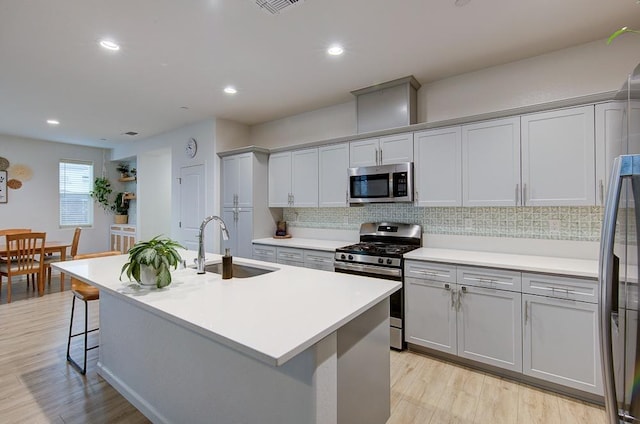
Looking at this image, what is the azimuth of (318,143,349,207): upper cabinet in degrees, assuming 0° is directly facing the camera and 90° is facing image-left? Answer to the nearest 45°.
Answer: approximately 45°

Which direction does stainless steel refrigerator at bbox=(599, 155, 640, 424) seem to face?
to the viewer's left

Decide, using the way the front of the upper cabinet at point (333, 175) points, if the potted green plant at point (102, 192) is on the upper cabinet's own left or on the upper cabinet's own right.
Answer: on the upper cabinet's own right

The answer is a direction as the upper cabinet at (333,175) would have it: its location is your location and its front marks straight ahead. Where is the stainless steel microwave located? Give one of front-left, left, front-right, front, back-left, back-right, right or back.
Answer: left

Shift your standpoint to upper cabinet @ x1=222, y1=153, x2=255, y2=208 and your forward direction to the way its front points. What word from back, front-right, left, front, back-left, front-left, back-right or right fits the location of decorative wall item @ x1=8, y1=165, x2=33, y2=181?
right

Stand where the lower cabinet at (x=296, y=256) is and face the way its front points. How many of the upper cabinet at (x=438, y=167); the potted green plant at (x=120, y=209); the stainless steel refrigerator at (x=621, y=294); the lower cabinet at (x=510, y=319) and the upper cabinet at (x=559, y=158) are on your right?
1

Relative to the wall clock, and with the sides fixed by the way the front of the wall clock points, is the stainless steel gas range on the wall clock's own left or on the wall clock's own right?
on the wall clock's own left

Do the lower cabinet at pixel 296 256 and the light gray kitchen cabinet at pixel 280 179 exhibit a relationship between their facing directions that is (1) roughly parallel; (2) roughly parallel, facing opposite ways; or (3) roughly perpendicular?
roughly parallel

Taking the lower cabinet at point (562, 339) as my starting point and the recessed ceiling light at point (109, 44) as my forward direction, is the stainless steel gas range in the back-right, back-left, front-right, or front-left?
front-right

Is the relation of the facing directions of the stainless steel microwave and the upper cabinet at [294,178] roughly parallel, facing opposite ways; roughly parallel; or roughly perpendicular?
roughly parallel

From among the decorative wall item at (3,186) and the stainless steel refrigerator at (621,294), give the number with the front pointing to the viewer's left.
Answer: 1

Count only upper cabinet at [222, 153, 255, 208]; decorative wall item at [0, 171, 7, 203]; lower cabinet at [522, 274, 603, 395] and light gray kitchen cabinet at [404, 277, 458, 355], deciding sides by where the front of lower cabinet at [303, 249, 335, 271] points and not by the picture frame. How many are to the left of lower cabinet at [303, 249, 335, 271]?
2

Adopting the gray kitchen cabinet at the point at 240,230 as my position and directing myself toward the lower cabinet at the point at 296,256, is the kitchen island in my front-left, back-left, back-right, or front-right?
front-right

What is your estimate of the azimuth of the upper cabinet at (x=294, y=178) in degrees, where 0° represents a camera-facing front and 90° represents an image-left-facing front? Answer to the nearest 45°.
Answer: approximately 45°

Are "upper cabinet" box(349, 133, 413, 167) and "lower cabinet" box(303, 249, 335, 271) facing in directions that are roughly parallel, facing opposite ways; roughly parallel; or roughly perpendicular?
roughly parallel

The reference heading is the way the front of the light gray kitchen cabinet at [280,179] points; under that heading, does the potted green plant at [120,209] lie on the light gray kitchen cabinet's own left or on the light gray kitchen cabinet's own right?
on the light gray kitchen cabinet's own right

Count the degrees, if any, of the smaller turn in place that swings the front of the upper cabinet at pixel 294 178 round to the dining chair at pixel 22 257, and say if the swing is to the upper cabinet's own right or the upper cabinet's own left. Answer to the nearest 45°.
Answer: approximately 45° to the upper cabinet's own right

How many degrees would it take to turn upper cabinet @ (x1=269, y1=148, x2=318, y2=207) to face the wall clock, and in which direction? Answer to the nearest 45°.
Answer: approximately 90° to its right
